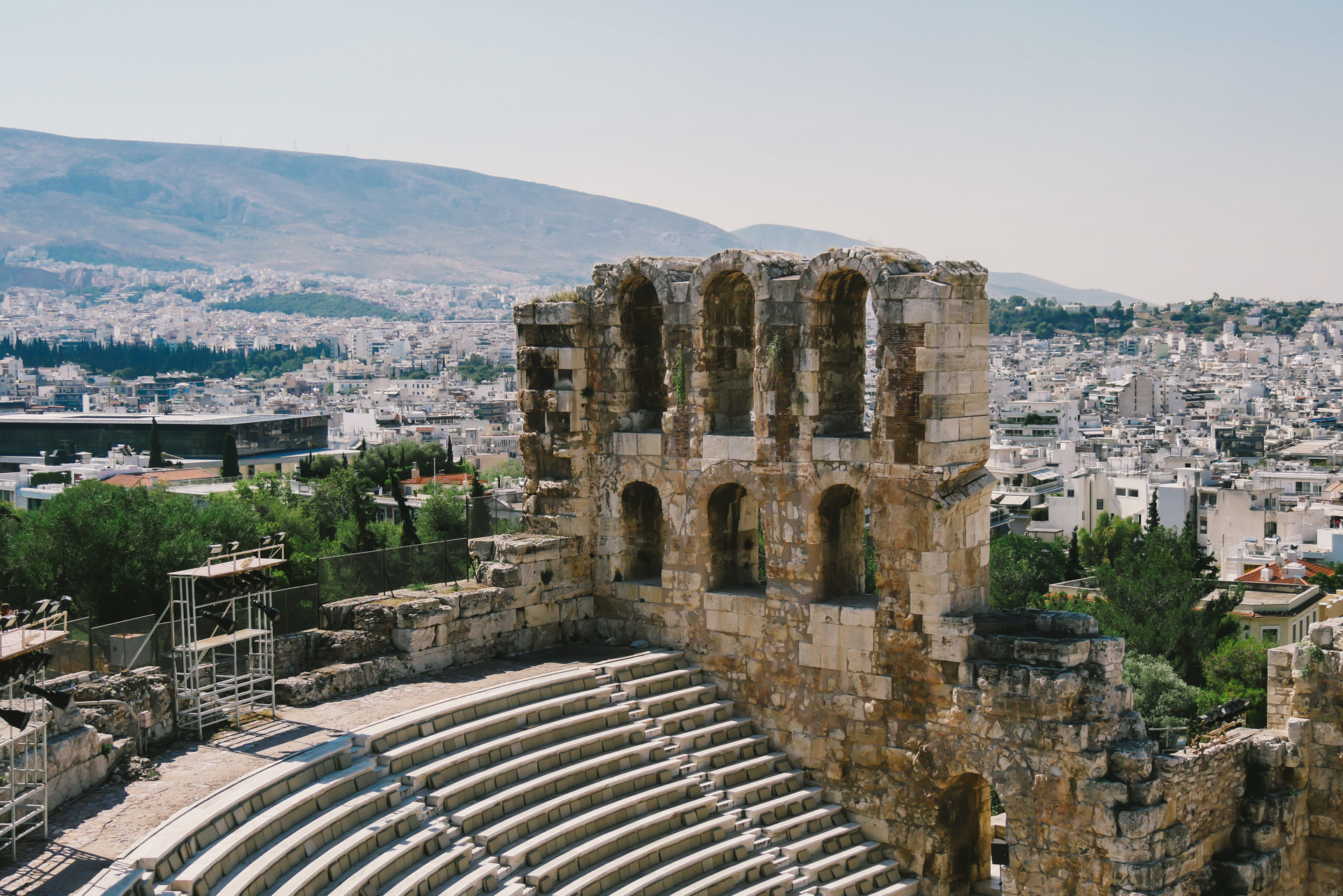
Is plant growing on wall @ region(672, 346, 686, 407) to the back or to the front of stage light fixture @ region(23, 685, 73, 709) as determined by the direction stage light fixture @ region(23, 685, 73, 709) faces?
to the front

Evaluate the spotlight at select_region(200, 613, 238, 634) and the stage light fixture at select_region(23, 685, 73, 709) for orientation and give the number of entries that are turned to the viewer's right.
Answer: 2

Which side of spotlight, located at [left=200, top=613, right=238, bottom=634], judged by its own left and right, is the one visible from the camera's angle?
right

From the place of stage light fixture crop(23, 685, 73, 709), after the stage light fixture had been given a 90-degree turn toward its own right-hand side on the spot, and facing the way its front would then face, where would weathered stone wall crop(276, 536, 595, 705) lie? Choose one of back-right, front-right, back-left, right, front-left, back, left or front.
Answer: back-left

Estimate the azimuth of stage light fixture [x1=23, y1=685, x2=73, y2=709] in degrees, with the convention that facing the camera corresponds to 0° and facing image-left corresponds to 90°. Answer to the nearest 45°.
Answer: approximately 270°

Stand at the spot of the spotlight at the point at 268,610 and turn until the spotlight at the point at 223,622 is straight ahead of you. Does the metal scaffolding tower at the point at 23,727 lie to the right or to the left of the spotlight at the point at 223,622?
left

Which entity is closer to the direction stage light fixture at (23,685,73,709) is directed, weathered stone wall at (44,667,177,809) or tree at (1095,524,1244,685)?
the tree

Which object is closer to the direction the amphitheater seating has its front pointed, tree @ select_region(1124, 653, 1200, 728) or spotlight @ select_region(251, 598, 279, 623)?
the tree

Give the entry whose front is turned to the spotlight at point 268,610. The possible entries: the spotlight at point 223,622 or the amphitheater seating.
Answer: the spotlight at point 223,622
